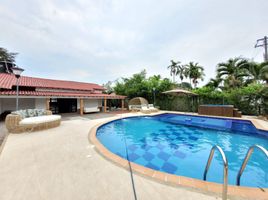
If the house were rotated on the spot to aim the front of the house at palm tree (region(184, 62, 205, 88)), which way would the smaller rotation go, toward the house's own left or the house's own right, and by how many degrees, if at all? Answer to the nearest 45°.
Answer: approximately 45° to the house's own left

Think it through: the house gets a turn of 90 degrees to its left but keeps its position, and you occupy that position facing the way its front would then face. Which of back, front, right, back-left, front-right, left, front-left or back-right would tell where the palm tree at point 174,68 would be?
front-right

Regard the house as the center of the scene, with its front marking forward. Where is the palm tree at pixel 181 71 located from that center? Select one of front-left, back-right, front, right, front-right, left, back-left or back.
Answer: front-left

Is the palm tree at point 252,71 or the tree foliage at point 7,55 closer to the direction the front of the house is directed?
the palm tree

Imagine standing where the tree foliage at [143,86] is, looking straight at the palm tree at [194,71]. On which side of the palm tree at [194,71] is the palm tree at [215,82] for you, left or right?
right

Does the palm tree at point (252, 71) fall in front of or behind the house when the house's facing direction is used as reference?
in front

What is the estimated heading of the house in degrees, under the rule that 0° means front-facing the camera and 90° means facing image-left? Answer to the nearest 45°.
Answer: approximately 315°
